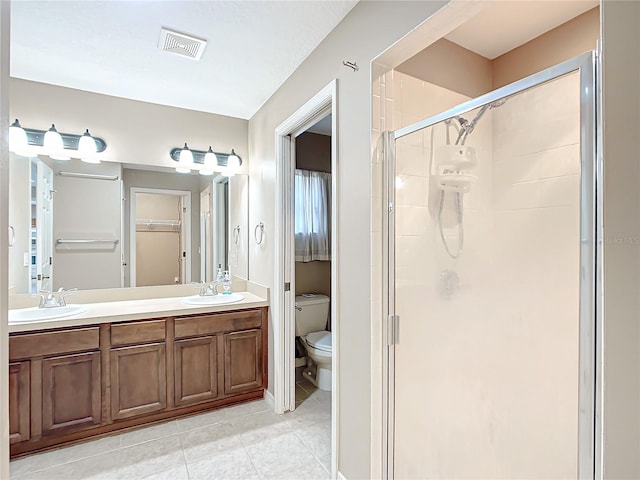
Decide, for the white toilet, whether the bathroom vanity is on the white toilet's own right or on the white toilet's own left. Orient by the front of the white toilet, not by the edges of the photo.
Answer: on the white toilet's own right

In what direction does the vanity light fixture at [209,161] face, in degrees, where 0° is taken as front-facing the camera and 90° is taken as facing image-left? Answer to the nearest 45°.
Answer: approximately 0°

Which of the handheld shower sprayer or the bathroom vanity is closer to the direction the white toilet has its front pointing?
the handheld shower sprayer

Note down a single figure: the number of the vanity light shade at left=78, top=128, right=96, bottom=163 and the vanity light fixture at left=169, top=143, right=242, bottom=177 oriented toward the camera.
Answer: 2

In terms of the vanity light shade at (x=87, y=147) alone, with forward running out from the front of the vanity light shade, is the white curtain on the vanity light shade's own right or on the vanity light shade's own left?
on the vanity light shade's own left

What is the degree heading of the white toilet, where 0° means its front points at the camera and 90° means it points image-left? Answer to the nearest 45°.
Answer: approximately 315°

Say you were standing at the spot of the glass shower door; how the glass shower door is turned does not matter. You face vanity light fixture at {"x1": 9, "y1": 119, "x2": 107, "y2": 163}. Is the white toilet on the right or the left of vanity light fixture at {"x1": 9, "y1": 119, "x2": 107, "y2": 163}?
right
